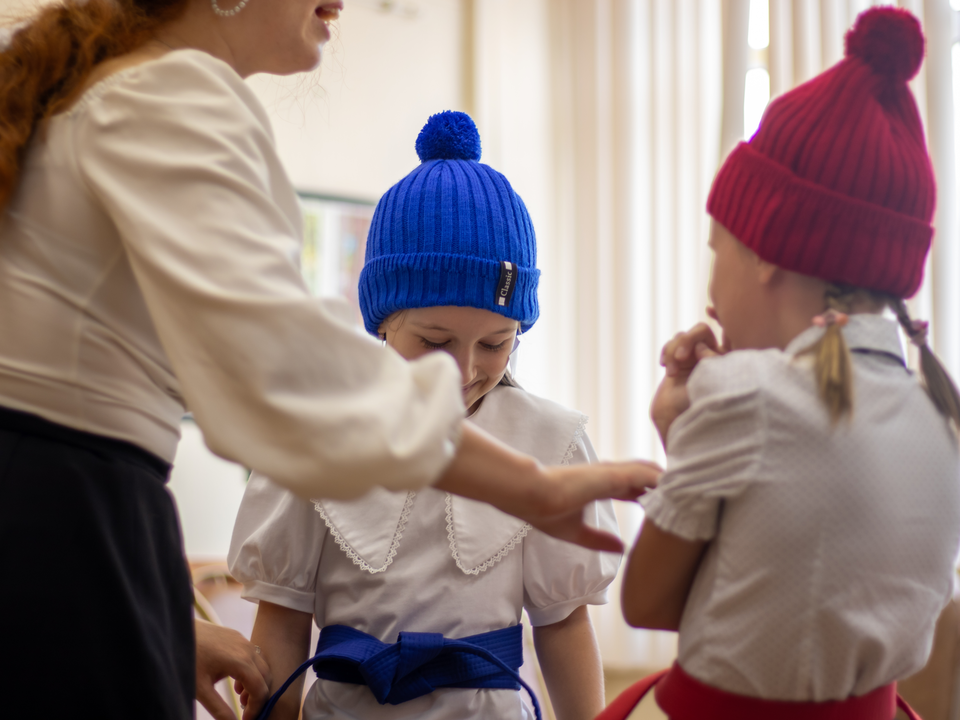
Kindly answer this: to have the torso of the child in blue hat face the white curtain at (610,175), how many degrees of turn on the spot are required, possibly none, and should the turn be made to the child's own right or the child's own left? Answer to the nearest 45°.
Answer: approximately 180°

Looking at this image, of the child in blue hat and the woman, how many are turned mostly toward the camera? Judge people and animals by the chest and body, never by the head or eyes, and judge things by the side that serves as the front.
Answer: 1

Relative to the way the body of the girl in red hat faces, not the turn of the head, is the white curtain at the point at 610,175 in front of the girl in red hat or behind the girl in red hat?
in front

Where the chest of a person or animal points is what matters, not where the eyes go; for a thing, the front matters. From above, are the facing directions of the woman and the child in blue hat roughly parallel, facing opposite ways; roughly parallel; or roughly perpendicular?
roughly perpendicular

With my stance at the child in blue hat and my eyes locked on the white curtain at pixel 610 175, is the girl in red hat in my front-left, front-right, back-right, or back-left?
back-right

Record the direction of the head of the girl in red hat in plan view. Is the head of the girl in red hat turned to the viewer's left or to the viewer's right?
to the viewer's left

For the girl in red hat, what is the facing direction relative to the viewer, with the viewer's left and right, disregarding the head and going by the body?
facing away from the viewer and to the left of the viewer

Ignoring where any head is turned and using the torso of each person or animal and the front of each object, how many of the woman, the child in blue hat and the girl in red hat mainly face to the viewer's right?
1

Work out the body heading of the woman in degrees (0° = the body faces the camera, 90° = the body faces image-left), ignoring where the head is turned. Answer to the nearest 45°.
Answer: approximately 270°

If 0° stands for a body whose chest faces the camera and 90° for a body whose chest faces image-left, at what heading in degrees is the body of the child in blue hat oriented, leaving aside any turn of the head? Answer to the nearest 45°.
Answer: approximately 0°
